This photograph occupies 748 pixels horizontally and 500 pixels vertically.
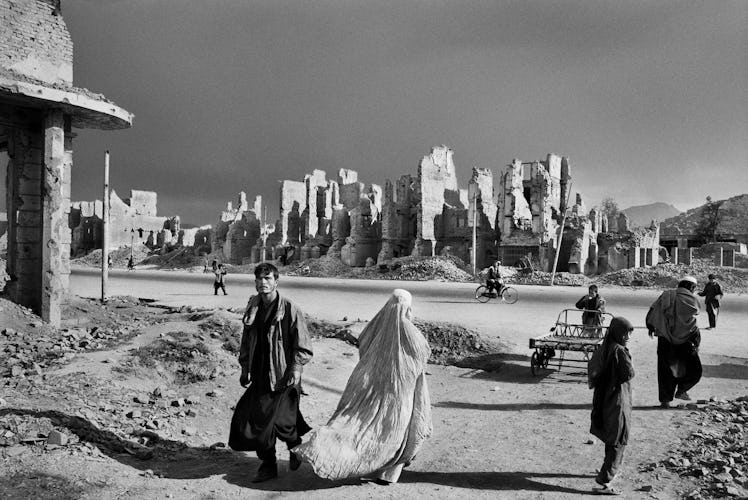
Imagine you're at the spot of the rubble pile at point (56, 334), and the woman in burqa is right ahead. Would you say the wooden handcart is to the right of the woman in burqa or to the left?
left

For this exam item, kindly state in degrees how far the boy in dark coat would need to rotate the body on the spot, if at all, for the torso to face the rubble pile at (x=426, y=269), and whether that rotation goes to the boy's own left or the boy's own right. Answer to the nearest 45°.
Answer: approximately 90° to the boy's own left

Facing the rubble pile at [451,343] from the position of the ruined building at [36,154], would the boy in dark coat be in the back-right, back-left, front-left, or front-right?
front-right

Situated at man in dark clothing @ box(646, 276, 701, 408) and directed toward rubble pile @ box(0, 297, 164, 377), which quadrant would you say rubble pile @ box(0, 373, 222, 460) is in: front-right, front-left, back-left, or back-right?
front-left

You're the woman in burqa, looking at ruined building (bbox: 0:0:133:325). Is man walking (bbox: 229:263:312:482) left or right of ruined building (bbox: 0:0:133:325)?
left

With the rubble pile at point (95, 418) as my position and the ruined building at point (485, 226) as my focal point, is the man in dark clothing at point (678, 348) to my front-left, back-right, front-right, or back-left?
front-right

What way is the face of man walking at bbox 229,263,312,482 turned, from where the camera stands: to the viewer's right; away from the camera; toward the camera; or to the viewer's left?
toward the camera
